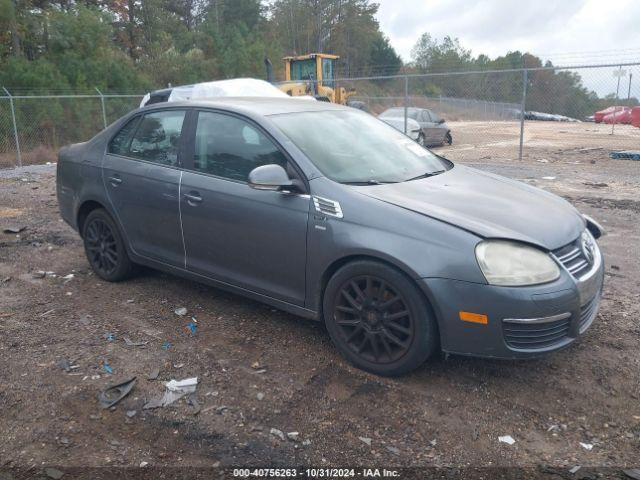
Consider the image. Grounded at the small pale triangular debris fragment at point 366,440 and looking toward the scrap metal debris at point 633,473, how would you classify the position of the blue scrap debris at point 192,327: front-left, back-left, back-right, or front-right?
back-left

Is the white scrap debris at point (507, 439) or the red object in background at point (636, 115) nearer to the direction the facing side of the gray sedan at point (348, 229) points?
the white scrap debris

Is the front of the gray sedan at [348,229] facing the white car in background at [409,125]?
no

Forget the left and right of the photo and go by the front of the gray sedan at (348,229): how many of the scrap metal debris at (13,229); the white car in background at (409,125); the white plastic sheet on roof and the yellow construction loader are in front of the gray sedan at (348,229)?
0

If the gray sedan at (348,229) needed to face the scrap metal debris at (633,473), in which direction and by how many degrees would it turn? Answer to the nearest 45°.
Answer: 0° — it already faces it

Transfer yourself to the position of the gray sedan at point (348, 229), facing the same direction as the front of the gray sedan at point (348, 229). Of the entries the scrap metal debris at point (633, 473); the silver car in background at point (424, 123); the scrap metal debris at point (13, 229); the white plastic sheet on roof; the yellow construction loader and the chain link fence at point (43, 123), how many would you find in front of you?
1

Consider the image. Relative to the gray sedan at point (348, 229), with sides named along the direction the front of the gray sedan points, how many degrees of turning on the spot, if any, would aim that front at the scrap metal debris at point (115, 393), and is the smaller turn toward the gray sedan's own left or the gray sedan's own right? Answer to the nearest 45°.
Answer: approximately 90° to the gray sedan's own right

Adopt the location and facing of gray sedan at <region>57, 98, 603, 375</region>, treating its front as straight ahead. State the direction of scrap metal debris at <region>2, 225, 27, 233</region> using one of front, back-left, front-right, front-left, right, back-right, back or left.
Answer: back

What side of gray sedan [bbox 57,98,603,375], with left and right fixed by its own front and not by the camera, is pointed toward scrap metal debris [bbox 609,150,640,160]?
left

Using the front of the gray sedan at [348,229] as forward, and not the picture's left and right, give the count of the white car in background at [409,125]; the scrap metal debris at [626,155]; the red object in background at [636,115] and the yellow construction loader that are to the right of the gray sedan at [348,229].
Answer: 0

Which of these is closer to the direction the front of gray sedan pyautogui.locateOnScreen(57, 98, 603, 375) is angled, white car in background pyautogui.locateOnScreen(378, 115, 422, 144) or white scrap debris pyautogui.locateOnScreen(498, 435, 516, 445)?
the white scrap debris

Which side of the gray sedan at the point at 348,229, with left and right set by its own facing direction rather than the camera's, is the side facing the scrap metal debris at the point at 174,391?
right

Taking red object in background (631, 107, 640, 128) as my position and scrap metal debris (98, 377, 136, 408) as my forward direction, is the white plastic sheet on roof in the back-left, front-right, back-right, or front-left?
front-right

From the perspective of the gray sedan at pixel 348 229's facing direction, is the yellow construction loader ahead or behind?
behind

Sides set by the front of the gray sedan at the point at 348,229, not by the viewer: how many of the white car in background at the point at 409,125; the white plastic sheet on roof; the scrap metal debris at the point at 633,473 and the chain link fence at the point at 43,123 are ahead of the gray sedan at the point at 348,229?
1

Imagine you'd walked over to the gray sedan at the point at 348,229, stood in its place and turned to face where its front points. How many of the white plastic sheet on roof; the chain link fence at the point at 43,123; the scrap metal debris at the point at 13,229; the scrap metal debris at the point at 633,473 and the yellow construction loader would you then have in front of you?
1

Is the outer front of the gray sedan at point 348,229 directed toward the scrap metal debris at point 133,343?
no

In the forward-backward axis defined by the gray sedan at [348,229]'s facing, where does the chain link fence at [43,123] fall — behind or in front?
behind

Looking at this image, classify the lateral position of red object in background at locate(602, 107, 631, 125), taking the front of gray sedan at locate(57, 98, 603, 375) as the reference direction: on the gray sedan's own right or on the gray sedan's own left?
on the gray sedan's own left

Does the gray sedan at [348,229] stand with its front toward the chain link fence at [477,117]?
no

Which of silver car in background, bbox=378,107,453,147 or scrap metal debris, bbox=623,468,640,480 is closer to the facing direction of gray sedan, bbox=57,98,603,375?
the scrap metal debris
